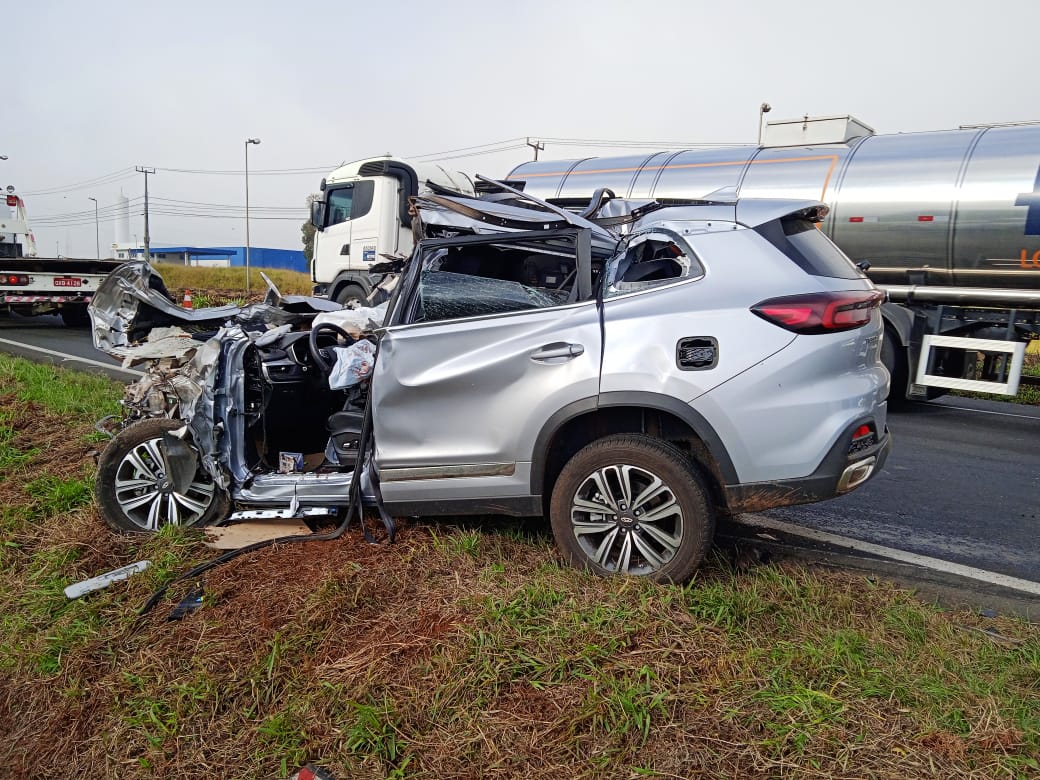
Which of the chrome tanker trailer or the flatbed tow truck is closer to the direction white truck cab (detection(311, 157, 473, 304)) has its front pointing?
the flatbed tow truck

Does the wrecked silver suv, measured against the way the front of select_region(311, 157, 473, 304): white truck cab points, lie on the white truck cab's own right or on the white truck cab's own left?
on the white truck cab's own left

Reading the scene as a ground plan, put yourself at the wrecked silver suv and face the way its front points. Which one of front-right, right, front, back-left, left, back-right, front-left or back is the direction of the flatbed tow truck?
front-right

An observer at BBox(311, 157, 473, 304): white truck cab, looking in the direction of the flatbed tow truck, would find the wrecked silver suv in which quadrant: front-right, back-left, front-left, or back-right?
back-left

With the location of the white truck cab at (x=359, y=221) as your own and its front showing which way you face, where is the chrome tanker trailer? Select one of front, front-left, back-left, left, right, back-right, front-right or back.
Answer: back-left

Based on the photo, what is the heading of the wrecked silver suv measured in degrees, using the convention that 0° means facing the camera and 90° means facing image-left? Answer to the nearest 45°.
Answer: approximately 90°

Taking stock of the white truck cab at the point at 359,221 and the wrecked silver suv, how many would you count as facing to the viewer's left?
2

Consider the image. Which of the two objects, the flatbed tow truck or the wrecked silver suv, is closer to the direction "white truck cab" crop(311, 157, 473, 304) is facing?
the flatbed tow truck

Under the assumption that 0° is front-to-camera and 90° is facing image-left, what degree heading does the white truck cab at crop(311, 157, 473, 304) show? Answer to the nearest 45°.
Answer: approximately 90°

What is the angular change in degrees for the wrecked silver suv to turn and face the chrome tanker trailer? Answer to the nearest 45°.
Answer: approximately 135° to its right

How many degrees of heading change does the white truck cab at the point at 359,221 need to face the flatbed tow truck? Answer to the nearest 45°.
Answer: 0° — it already faces it

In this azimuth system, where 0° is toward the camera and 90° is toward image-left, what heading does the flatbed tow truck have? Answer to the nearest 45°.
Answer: approximately 135°
